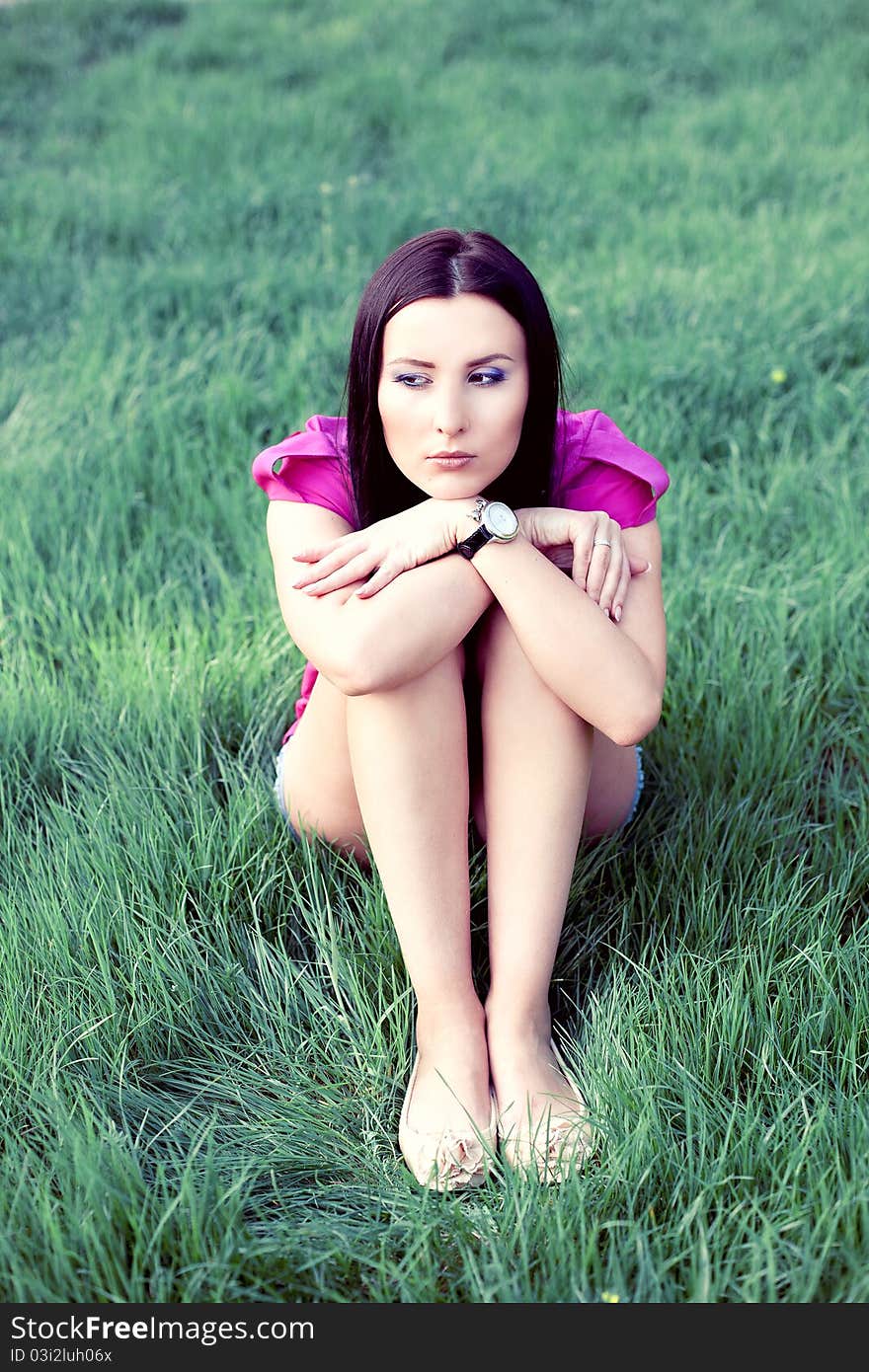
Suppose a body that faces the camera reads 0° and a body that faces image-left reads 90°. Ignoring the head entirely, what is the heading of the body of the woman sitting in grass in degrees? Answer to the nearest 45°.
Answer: approximately 0°
